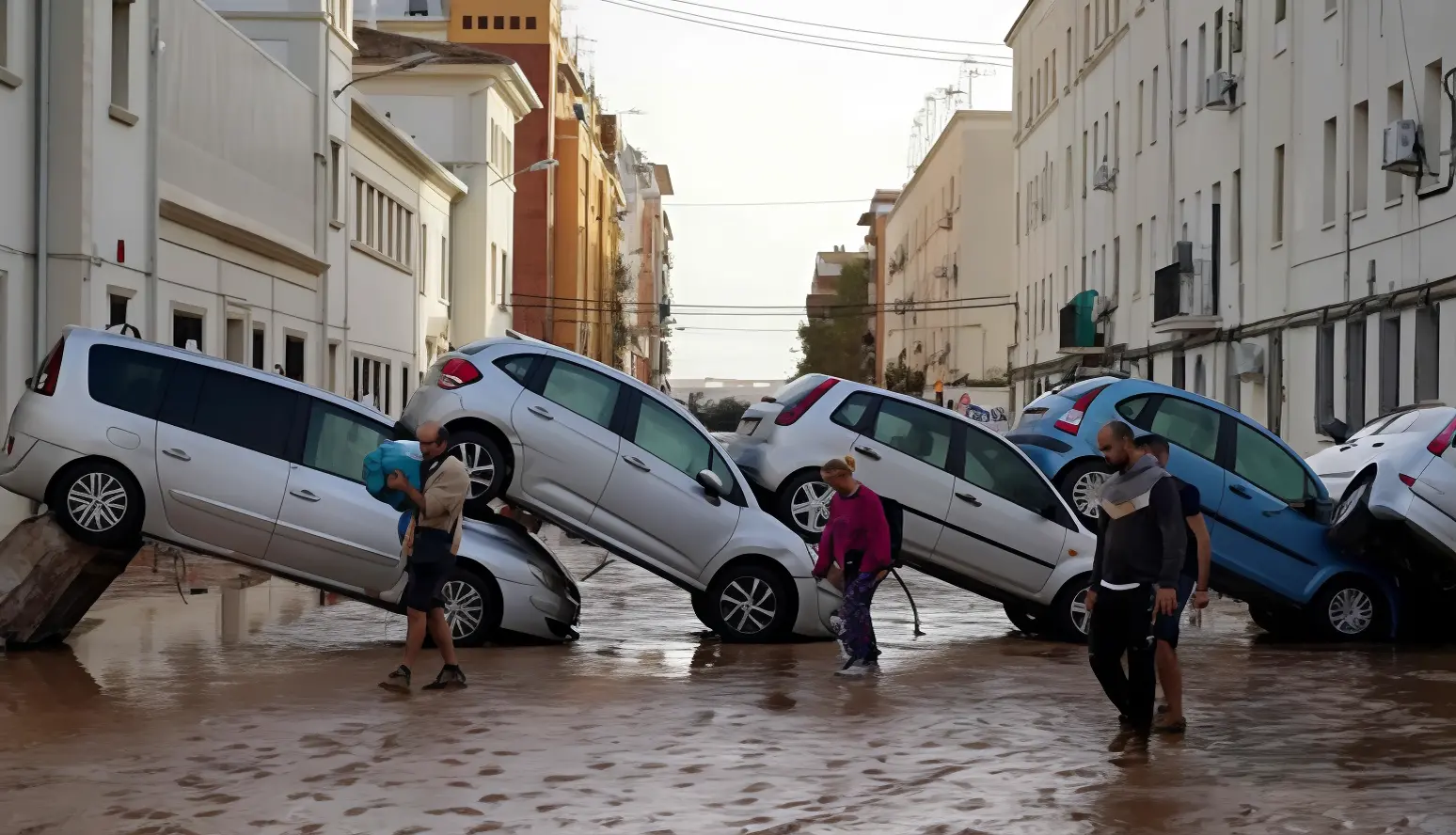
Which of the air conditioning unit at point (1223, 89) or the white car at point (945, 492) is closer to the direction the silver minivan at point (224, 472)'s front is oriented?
the white car

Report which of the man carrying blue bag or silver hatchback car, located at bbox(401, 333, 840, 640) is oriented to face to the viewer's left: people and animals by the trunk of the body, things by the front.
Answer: the man carrying blue bag

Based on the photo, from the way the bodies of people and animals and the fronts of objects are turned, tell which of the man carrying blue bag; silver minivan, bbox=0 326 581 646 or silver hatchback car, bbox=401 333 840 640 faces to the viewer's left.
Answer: the man carrying blue bag

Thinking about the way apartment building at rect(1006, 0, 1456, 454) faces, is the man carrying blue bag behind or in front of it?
in front

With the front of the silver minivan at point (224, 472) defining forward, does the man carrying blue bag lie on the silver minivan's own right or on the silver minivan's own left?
on the silver minivan's own right

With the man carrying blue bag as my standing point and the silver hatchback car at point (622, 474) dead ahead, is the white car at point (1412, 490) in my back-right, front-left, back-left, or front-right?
front-right

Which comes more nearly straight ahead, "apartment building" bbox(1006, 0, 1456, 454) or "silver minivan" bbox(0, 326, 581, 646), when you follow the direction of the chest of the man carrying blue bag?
the silver minivan

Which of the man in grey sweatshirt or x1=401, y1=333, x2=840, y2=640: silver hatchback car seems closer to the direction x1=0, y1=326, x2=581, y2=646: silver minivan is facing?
the silver hatchback car

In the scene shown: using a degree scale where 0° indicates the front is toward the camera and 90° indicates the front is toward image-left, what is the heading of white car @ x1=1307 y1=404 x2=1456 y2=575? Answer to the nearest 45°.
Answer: approximately 135°

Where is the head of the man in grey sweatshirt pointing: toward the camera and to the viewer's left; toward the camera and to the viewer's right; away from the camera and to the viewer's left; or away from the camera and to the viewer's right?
toward the camera and to the viewer's left

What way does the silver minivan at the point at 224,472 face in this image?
to the viewer's right

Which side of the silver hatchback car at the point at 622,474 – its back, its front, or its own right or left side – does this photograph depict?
right

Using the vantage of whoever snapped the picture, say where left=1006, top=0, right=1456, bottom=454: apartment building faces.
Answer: facing the viewer and to the left of the viewer

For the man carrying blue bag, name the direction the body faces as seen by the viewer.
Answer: to the viewer's left
